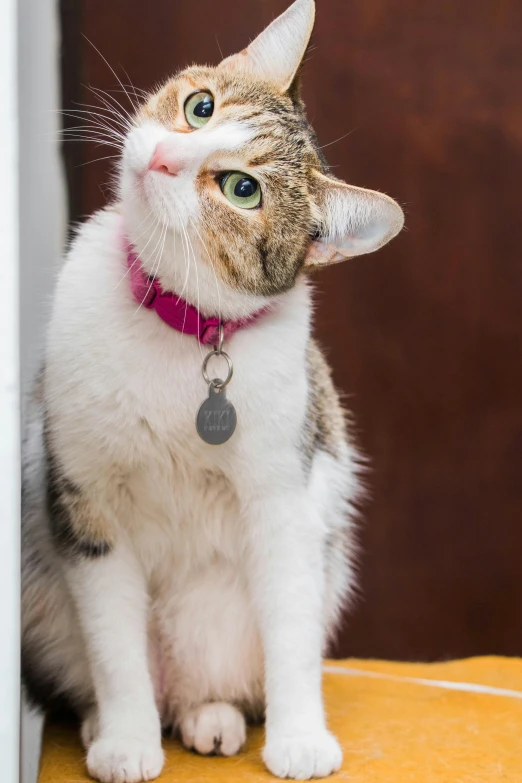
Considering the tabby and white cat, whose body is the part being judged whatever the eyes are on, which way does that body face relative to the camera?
toward the camera
